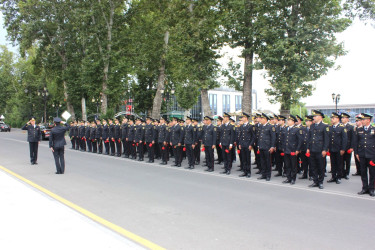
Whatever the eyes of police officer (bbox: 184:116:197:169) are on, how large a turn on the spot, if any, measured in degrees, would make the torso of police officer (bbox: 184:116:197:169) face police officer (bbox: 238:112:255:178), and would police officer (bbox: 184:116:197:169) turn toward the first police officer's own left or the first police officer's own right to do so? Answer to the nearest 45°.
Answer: approximately 90° to the first police officer's own left

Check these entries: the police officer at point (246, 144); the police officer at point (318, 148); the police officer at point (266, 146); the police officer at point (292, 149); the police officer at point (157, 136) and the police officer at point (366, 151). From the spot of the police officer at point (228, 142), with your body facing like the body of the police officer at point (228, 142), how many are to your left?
5

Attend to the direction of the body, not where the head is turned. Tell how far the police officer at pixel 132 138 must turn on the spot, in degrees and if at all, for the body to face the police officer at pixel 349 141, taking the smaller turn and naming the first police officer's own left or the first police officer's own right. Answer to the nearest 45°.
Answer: approximately 90° to the first police officer's own left

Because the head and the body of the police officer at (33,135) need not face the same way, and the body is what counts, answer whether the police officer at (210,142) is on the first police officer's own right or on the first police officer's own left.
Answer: on the first police officer's own left

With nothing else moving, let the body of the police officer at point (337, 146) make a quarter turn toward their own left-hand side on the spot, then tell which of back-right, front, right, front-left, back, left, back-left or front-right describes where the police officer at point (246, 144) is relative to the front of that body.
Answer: back-right

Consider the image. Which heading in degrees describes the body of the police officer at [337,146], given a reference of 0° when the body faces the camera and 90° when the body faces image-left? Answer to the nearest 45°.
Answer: approximately 45°

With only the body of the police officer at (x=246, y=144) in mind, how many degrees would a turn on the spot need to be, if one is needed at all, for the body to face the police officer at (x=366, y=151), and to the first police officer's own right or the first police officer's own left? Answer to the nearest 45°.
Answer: approximately 90° to the first police officer's own left

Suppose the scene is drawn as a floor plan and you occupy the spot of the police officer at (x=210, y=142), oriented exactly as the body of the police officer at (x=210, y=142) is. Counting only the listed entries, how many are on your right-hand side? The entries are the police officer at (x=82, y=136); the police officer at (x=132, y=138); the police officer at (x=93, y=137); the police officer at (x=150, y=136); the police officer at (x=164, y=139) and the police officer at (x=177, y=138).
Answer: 6

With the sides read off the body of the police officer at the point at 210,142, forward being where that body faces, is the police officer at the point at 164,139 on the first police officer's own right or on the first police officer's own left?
on the first police officer's own right

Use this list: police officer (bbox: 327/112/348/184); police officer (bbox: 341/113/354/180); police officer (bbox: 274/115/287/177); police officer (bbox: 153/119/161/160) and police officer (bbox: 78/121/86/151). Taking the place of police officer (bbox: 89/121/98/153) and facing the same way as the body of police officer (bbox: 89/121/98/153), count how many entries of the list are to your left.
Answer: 4
